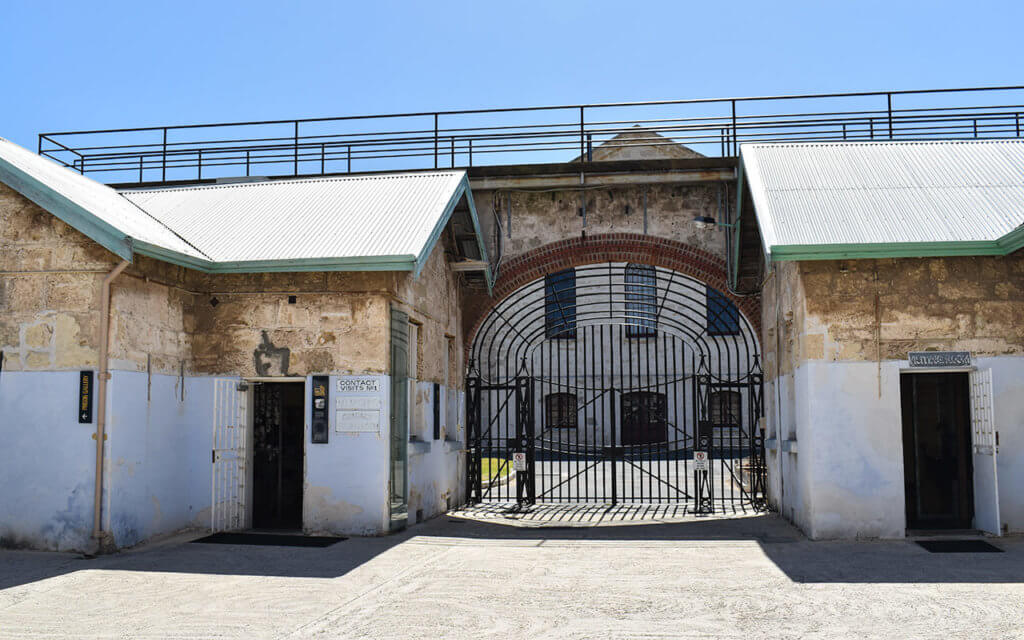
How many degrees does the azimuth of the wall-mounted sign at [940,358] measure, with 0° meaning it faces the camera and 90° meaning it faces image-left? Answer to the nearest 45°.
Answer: approximately 0°

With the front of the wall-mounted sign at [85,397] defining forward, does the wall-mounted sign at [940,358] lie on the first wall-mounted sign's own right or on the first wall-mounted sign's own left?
on the first wall-mounted sign's own left

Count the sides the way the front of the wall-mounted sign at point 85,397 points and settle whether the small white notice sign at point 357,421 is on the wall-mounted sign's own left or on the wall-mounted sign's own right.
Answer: on the wall-mounted sign's own left

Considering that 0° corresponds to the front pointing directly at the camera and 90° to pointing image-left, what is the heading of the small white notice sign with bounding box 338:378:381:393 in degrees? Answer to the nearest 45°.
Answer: approximately 0°

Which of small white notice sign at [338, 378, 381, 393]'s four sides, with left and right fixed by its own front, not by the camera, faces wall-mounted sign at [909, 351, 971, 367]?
left

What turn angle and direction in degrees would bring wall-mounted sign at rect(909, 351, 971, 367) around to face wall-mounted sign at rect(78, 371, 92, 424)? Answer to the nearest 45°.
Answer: approximately 45° to its right
